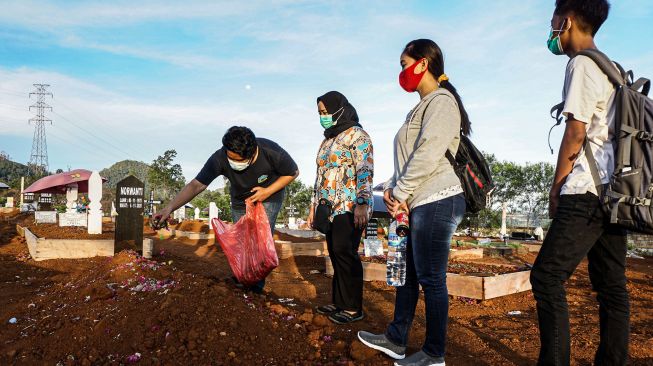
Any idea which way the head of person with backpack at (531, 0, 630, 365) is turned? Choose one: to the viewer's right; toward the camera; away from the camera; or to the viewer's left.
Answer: to the viewer's left

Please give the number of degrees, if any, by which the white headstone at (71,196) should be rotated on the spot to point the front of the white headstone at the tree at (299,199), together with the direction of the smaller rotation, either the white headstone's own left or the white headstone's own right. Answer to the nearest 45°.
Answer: approximately 135° to the white headstone's own left

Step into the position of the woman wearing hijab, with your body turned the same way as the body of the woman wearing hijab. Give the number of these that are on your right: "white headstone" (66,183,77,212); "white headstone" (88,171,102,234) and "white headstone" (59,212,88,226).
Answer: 3

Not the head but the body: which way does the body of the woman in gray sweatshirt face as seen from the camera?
to the viewer's left

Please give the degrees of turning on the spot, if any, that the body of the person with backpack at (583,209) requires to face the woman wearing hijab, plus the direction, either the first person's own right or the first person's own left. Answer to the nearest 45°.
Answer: approximately 45° to the first person's own right

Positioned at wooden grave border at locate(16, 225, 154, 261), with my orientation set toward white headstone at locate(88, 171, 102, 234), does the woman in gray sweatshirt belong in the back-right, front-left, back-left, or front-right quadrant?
back-right

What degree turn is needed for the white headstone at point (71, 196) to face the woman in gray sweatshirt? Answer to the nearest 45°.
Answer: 0° — it already faces them

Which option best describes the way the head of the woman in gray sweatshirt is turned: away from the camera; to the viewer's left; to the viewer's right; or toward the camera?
to the viewer's left

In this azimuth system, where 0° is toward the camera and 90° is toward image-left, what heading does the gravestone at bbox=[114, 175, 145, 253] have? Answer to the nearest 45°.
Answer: approximately 0°

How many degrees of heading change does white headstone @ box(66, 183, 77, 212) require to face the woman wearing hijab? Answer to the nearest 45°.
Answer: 0° — it already faces them

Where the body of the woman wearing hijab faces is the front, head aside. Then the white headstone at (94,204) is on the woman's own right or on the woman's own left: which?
on the woman's own right

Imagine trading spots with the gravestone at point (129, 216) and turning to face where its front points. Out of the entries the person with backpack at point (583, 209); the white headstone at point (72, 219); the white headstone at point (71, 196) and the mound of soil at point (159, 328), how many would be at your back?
2

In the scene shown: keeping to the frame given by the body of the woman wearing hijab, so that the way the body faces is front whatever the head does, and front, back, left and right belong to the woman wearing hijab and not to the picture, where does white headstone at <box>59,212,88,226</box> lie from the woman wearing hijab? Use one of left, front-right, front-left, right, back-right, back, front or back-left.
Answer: right
